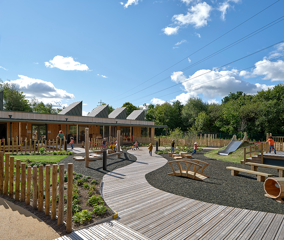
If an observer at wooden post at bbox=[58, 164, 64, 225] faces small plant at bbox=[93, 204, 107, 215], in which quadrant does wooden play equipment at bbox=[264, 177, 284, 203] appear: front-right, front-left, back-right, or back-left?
front-right

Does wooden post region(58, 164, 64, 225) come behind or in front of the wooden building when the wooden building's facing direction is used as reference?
in front

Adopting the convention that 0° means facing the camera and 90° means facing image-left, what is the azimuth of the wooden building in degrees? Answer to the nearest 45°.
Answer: approximately 315°

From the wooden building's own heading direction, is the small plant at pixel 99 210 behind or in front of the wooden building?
in front

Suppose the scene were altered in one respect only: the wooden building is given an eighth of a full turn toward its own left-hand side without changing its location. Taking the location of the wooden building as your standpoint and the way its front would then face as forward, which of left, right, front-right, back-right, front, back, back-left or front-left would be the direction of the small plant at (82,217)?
right

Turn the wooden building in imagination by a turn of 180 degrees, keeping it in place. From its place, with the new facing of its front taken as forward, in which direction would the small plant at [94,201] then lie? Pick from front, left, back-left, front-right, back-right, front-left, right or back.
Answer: back-left

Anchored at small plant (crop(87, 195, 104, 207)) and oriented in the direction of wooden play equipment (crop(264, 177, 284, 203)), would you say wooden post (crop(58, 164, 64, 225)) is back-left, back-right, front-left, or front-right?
back-right
